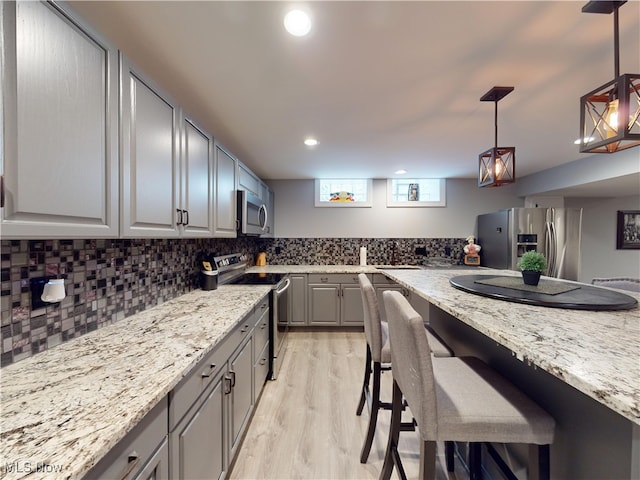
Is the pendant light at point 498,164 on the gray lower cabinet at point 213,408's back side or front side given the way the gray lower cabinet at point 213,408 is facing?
on the front side

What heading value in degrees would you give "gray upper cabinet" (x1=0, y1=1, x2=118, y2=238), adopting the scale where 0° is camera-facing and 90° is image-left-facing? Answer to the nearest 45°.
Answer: approximately 315°

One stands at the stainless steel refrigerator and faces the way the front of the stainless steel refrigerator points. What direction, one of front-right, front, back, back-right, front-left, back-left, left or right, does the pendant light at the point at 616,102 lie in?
front-right

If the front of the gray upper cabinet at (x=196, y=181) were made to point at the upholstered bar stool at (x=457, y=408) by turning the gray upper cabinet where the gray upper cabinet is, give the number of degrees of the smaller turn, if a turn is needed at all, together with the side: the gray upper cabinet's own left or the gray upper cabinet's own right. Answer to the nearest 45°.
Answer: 0° — it already faces it

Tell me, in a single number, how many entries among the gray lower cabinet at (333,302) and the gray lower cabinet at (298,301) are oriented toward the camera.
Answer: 2

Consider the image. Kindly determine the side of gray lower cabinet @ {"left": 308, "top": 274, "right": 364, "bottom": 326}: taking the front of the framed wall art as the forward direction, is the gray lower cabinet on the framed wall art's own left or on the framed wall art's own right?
on the framed wall art's own right

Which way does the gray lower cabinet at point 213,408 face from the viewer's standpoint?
to the viewer's right

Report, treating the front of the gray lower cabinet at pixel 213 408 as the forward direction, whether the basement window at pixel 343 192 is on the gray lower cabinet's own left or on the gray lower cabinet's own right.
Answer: on the gray lower cabinet's own left

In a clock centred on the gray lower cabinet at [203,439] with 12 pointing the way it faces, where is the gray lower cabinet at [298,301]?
the gray lower cabinet at [298,301] is roughly at 10 o'clock from the gray lower cabinet at [203,439].

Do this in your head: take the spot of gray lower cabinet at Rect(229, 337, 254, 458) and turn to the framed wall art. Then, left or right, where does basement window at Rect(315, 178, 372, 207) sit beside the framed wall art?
left

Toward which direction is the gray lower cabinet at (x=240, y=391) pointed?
to the viewer's right

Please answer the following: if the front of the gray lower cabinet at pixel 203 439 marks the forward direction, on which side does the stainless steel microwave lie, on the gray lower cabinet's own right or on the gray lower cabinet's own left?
on the gray lower cabinet's own left

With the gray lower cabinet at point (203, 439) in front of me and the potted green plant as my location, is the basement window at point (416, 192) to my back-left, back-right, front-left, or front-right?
back-right

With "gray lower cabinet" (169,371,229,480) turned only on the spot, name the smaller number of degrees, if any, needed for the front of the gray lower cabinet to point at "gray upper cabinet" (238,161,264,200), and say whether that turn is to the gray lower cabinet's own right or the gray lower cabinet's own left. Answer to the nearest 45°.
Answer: approximately 90° to the gray lower cabinet's own left
